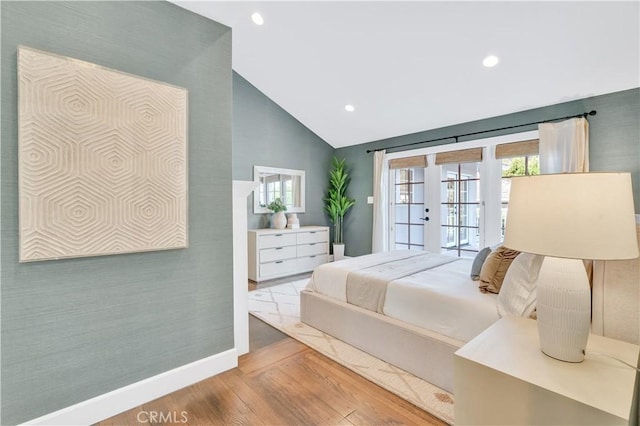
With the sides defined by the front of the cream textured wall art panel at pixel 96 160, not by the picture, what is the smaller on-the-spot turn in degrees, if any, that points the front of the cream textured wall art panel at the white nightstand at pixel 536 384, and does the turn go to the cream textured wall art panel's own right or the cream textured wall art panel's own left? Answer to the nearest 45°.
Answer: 0° — it already faces it

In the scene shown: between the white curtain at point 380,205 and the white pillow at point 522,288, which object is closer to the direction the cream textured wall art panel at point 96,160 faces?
the white pillow

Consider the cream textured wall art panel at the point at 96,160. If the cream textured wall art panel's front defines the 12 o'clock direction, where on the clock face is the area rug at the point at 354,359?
The area rug is roughly at 11 o'clock from the cream textured wall art panel.

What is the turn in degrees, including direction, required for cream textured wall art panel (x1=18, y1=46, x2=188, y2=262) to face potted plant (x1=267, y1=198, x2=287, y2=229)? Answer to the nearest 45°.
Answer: approximately 90° to its left

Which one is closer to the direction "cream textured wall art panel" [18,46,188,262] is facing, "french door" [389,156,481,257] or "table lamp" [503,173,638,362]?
the table lamp

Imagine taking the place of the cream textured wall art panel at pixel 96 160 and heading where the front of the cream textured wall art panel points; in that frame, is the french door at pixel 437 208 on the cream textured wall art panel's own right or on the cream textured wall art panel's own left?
on the cream textured wall art panel's own left

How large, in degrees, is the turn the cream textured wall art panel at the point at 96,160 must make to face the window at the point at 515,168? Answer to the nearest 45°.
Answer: approximately 45° to its left

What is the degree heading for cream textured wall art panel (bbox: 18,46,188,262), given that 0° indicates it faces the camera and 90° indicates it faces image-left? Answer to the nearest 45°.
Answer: approximately 315°

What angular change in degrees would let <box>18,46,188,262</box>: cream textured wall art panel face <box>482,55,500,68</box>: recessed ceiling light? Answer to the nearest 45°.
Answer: approximately 45° to its left

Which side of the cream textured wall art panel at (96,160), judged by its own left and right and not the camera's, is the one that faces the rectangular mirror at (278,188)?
left

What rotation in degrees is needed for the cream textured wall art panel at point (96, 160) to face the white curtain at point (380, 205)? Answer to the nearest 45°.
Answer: approximately 45° to its left
